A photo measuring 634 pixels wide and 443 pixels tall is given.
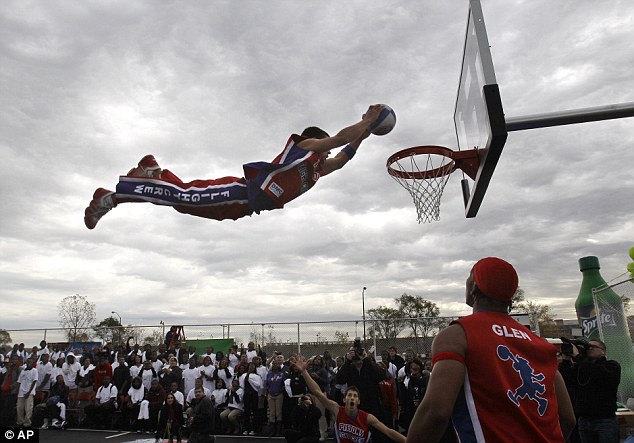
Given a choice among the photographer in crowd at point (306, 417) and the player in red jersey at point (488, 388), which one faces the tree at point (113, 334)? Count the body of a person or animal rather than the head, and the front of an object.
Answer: the player in red jersey

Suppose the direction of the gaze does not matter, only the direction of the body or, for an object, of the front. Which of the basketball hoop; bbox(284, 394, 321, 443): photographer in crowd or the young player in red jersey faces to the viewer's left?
the basketball hoop

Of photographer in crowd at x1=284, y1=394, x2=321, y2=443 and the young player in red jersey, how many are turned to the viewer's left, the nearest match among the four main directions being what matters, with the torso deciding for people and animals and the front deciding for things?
0

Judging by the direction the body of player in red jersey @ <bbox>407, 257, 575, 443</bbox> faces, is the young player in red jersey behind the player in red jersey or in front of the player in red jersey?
in front

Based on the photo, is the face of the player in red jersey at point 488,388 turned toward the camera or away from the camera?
away from the camera

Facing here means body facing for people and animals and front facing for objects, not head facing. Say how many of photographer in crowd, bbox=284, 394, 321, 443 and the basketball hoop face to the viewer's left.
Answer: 1

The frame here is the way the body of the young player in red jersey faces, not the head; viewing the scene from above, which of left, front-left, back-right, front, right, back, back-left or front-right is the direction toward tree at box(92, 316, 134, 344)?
back-right

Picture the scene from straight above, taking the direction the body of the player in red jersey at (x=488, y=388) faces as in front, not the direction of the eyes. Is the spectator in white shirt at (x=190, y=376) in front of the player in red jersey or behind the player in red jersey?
in front

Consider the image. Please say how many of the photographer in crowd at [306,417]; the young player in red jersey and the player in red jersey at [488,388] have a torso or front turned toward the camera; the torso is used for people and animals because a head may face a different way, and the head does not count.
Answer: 2

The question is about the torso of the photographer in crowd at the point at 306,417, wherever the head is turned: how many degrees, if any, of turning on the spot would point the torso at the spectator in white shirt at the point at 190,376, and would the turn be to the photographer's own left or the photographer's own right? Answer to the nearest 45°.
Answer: approximately 135° to the photographer's own right

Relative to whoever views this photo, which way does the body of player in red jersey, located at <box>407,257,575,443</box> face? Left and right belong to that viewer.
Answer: facing away from the viewer and to the left of the viewer

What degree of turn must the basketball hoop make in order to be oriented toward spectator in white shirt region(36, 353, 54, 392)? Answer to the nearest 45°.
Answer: approximately 45° to its right

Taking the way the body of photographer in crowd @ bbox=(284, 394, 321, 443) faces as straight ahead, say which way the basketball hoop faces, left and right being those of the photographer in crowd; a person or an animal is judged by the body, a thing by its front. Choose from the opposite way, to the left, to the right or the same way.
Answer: to the right

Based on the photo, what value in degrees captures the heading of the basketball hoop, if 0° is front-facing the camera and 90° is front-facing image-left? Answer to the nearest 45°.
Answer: approximately 90°
